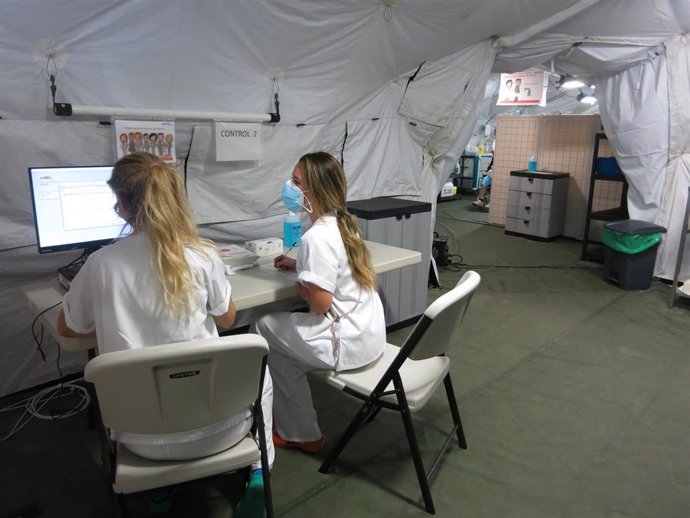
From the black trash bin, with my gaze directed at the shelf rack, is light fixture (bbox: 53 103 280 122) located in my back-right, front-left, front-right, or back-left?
back-left

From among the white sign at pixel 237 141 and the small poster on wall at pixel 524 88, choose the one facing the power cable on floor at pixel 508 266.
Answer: the small poster on wall

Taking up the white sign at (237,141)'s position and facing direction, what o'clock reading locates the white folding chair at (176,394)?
The white folding chair is roughly at 12 o'clock from the white sign.

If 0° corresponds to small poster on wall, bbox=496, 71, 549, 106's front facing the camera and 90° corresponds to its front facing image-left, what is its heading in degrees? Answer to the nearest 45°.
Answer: approximately 0°

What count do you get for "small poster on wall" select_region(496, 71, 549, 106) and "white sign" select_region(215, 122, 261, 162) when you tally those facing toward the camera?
2
